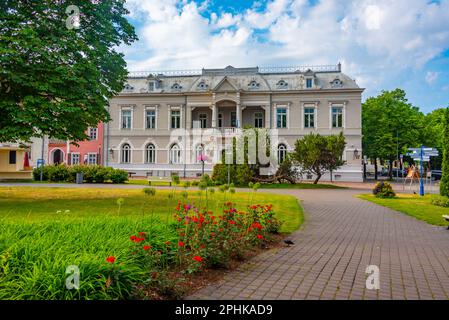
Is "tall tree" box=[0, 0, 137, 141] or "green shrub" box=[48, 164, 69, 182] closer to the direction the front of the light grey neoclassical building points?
the tall tree

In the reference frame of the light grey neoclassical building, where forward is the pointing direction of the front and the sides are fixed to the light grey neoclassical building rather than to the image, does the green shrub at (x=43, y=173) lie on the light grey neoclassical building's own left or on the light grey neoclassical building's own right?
on the light grey neoclassical building's own right

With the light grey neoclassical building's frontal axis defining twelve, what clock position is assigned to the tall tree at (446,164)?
The tall tree is roughly at 11 o'clock from the light grey neoclassical building.

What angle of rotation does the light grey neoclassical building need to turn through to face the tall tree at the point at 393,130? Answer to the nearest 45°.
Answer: approximately 90° to its left

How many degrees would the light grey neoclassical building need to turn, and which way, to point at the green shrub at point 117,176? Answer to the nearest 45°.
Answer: approximately 45° to its right

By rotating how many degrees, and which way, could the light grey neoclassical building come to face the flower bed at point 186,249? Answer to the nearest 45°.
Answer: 0° — it already faces it

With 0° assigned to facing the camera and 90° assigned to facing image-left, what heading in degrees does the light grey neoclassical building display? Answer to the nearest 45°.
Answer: approximately 0°
